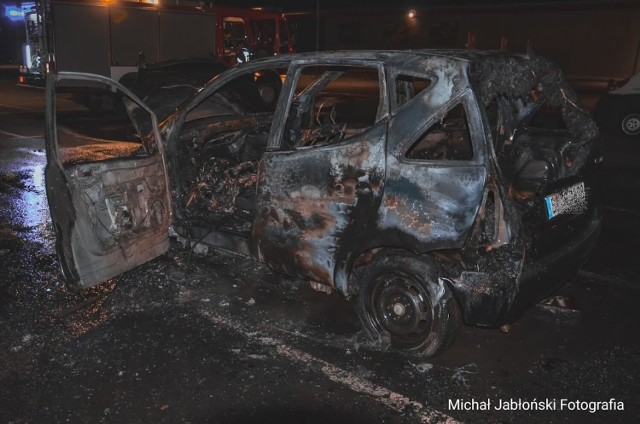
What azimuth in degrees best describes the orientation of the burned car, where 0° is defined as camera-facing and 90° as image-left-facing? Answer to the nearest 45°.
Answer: approximately 135°

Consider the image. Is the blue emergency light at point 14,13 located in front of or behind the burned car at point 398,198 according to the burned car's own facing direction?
in front

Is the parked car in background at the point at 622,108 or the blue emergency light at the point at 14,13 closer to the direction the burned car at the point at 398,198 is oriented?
the blue emergency light

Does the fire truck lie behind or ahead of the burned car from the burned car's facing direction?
ahead

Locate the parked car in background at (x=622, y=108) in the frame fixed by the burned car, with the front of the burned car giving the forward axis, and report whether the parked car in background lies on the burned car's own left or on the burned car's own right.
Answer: on the burned car's own right
